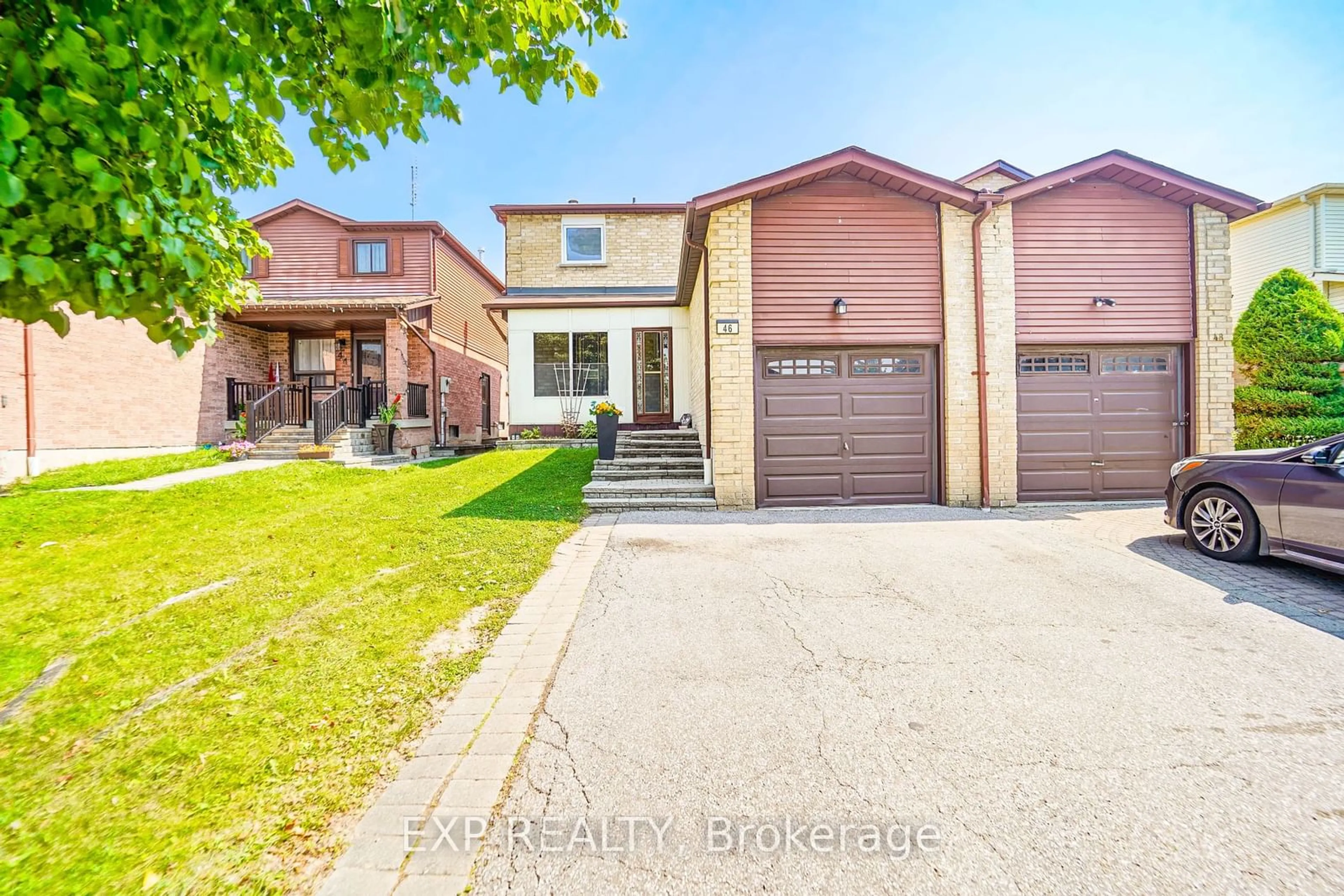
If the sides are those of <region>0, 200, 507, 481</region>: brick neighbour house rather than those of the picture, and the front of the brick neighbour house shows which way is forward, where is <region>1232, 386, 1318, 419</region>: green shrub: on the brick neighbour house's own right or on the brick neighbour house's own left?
on the brick neighbour house's own left

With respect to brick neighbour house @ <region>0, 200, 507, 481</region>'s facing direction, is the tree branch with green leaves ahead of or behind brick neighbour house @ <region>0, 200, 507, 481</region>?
ahead

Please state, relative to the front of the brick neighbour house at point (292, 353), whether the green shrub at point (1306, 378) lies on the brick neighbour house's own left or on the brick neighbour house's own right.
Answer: on the brick neighbour house's own left

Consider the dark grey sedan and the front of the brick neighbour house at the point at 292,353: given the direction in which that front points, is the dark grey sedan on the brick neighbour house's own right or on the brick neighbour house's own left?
on the brick neighbour house's own left

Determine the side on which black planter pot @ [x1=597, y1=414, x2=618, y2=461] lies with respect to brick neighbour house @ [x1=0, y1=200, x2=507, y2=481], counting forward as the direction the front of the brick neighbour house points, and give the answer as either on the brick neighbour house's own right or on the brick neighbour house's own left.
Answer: on the brick neighbour house's own left

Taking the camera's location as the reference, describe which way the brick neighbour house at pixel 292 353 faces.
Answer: facing the viewer and to the left of the viewer

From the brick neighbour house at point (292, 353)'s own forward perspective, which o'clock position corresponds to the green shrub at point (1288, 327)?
The green shrub is roughly at 9 o'clock from the brick neighbour house.

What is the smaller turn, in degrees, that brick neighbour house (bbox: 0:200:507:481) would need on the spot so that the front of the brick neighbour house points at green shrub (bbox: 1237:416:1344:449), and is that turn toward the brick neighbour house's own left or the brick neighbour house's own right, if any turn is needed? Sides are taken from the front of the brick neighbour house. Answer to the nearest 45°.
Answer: approximately 90° to the brick neighbour house's own left

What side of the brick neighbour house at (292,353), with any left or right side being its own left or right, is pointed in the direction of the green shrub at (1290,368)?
left

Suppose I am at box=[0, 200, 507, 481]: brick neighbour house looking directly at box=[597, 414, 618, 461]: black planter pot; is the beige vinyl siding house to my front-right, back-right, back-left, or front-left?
front-left
